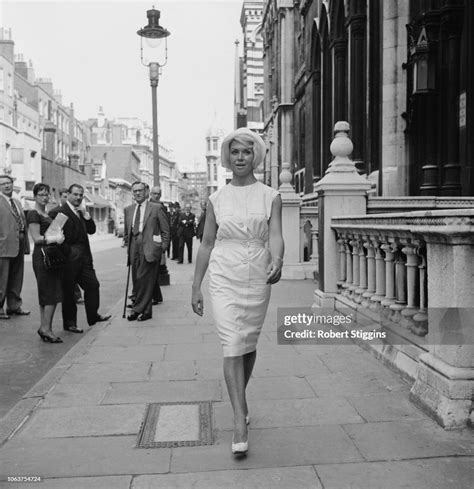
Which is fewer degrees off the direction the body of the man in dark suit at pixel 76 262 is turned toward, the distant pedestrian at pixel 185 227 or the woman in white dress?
the woman in white dress

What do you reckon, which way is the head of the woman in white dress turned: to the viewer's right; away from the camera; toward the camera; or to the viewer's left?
toward the camera

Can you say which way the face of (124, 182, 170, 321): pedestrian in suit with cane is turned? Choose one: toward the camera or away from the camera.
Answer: toward the camera

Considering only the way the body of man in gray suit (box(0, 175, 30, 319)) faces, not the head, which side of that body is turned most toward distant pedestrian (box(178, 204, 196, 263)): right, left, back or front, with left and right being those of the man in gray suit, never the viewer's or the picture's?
left

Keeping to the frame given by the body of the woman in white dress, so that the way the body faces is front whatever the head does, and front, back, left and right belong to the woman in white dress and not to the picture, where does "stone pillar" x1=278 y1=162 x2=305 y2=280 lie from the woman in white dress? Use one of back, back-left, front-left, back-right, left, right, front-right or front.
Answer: back

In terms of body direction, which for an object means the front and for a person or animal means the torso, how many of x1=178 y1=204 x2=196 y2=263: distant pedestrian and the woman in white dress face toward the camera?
2

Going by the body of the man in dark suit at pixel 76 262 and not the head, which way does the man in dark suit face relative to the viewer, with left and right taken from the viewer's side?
facing the viewer and to the right of the viewer

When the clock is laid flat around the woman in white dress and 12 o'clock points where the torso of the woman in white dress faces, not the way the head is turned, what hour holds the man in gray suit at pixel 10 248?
The man in gray suit is roughly at 5 o'clock from the woman in white dress.

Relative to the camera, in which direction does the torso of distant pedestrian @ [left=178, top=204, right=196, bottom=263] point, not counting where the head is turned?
toward the camera

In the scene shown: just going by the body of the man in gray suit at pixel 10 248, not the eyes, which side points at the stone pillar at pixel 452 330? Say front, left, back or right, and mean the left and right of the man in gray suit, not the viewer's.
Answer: front

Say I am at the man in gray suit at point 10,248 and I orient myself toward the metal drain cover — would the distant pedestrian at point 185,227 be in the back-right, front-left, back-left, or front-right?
back-left

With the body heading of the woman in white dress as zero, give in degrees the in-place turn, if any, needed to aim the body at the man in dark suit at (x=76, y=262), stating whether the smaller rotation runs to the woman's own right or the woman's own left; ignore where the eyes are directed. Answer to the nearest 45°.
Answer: approximately 135° to the woman's own right

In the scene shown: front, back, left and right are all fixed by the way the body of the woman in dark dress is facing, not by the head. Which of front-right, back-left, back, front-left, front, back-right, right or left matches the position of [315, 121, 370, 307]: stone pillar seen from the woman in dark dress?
front-left

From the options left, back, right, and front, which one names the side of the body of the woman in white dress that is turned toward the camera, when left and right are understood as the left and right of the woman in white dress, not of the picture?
front
